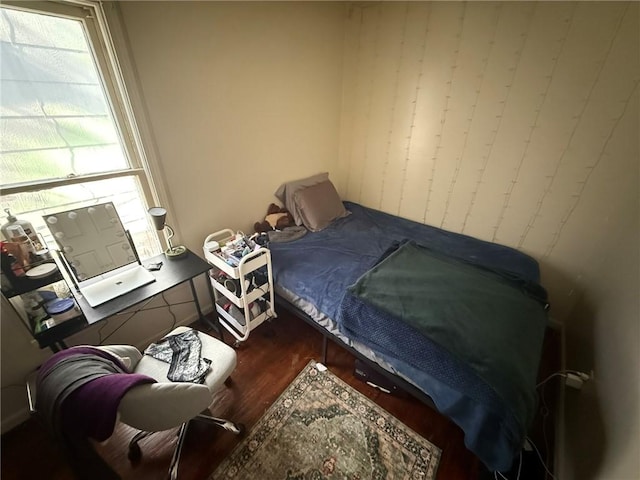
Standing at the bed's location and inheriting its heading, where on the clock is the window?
The window is roughly at 4 o'clock from the bed.

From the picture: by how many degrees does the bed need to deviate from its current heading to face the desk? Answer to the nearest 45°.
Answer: approximately 90° to its right

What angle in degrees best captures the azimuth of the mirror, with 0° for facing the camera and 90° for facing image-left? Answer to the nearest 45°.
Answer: approximately 315°

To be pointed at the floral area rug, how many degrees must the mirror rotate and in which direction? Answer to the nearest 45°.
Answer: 0° — it already faces it

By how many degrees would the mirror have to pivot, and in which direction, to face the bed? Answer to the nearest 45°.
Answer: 0° — it already faces it

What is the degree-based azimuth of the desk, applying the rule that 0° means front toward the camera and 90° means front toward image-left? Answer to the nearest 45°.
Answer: approximately 315°

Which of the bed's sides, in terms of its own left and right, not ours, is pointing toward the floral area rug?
right
